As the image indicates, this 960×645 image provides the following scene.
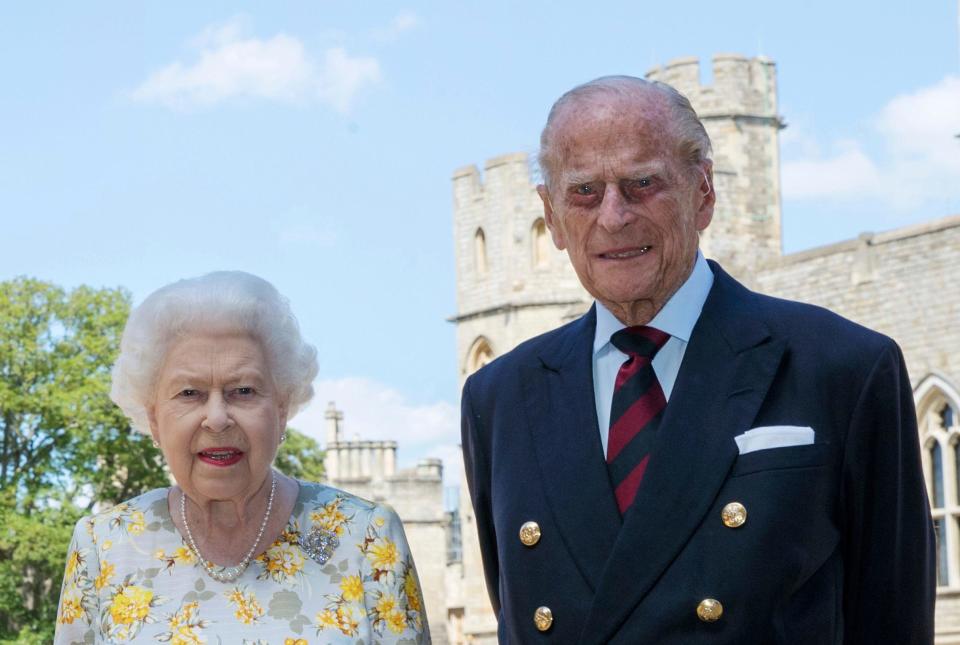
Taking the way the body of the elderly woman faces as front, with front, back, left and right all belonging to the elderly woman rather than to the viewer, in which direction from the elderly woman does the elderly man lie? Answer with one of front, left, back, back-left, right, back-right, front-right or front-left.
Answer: front-left

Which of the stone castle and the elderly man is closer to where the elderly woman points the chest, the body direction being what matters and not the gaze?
the elderly man

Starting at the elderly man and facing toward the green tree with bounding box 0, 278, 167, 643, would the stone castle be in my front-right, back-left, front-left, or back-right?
front-right

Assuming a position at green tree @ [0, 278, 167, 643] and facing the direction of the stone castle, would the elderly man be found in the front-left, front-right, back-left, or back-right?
front-right

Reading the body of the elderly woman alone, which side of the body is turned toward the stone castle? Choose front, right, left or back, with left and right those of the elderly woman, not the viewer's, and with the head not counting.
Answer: back

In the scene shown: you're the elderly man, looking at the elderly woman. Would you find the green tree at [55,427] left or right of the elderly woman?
right

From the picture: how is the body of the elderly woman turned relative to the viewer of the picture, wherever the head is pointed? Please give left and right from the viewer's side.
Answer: facing the viewer

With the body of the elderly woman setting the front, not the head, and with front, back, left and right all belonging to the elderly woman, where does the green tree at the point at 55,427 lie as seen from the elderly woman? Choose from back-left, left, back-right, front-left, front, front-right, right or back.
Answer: back

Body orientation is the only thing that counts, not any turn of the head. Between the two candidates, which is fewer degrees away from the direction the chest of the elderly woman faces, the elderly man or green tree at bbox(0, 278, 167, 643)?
the elderly man
